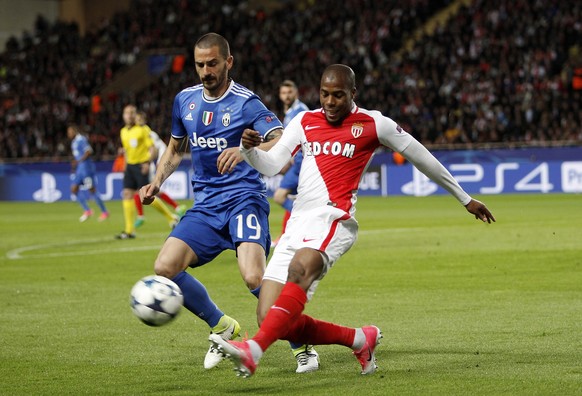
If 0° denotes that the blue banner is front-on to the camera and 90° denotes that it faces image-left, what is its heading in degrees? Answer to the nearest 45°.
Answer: approximately 0°

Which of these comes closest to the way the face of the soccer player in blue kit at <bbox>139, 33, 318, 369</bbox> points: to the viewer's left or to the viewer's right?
to the viewer's left

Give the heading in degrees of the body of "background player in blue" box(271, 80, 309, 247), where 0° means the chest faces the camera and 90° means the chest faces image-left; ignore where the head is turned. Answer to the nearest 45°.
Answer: approximately 45°

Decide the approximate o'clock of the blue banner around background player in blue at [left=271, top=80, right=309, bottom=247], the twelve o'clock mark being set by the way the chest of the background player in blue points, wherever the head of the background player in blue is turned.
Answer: The blue banner is roughly at 5 o'clock from the background player in blue.

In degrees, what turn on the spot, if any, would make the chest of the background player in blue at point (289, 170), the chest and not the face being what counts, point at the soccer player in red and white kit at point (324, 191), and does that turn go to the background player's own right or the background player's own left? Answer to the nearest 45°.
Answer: approximately 45° to the background player's own left

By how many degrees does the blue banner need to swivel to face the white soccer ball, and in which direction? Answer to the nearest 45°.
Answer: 0° — it already faces it

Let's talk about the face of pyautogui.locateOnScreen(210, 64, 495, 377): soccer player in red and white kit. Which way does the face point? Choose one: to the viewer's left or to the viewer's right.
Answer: to the viewer's left
